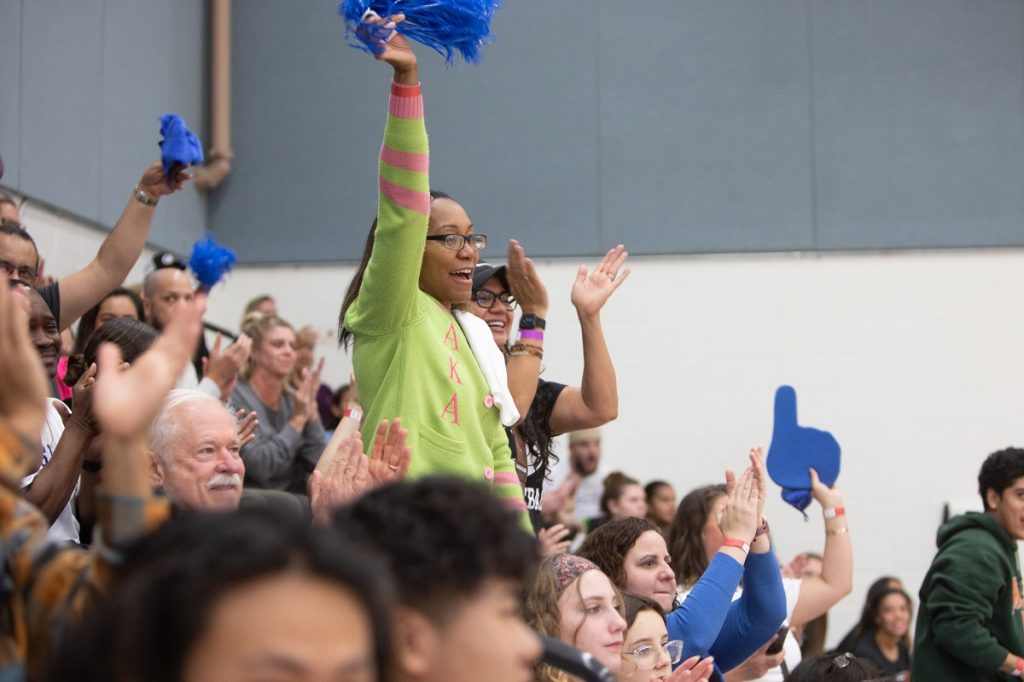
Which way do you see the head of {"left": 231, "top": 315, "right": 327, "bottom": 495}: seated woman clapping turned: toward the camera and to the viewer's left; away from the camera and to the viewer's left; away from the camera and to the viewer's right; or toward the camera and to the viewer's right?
toward the camera and to the viewer's right

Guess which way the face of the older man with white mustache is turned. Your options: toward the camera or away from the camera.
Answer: toward the camera

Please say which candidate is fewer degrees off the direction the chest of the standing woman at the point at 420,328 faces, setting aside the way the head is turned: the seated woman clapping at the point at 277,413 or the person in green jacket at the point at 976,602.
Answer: the person in green jacket

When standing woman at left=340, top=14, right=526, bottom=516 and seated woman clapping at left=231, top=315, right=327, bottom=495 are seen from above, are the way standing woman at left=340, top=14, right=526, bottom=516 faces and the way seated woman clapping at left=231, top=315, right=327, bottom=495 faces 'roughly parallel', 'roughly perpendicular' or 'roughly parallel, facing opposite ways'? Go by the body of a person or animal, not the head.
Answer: roughly parallel

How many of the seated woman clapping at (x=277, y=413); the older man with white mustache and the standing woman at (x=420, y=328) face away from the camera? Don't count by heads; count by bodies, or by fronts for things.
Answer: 0

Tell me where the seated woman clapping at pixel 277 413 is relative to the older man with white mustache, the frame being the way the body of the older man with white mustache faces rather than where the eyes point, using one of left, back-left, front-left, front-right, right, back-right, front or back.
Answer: back-left

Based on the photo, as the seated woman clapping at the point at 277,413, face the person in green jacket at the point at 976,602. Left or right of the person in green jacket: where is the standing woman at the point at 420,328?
right

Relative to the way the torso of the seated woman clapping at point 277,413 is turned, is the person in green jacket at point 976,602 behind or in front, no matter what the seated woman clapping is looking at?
in front

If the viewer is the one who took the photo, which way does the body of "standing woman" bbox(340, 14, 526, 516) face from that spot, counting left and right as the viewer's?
facing the viewer and to the right of the viewer

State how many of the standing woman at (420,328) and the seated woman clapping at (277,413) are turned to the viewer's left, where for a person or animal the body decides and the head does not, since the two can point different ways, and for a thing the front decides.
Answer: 0
